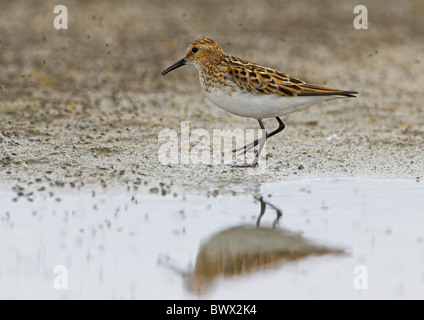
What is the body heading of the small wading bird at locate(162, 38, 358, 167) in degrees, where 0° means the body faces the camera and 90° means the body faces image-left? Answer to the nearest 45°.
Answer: approximately 90°
